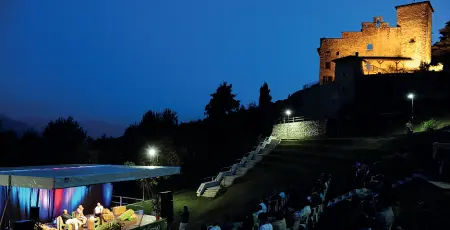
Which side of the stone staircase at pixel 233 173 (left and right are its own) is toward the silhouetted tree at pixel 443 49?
back

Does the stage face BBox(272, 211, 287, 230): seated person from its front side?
yes

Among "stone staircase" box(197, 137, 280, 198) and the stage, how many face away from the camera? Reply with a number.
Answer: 0

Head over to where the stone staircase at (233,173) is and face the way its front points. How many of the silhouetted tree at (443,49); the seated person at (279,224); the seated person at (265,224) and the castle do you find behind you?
2

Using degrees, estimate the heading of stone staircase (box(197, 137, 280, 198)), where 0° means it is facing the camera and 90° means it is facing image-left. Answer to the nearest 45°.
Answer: approximately 45°

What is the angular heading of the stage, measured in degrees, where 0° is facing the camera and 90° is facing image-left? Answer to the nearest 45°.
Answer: approximately 315°

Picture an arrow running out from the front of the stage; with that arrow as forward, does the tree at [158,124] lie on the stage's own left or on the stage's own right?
on the stage's own left
